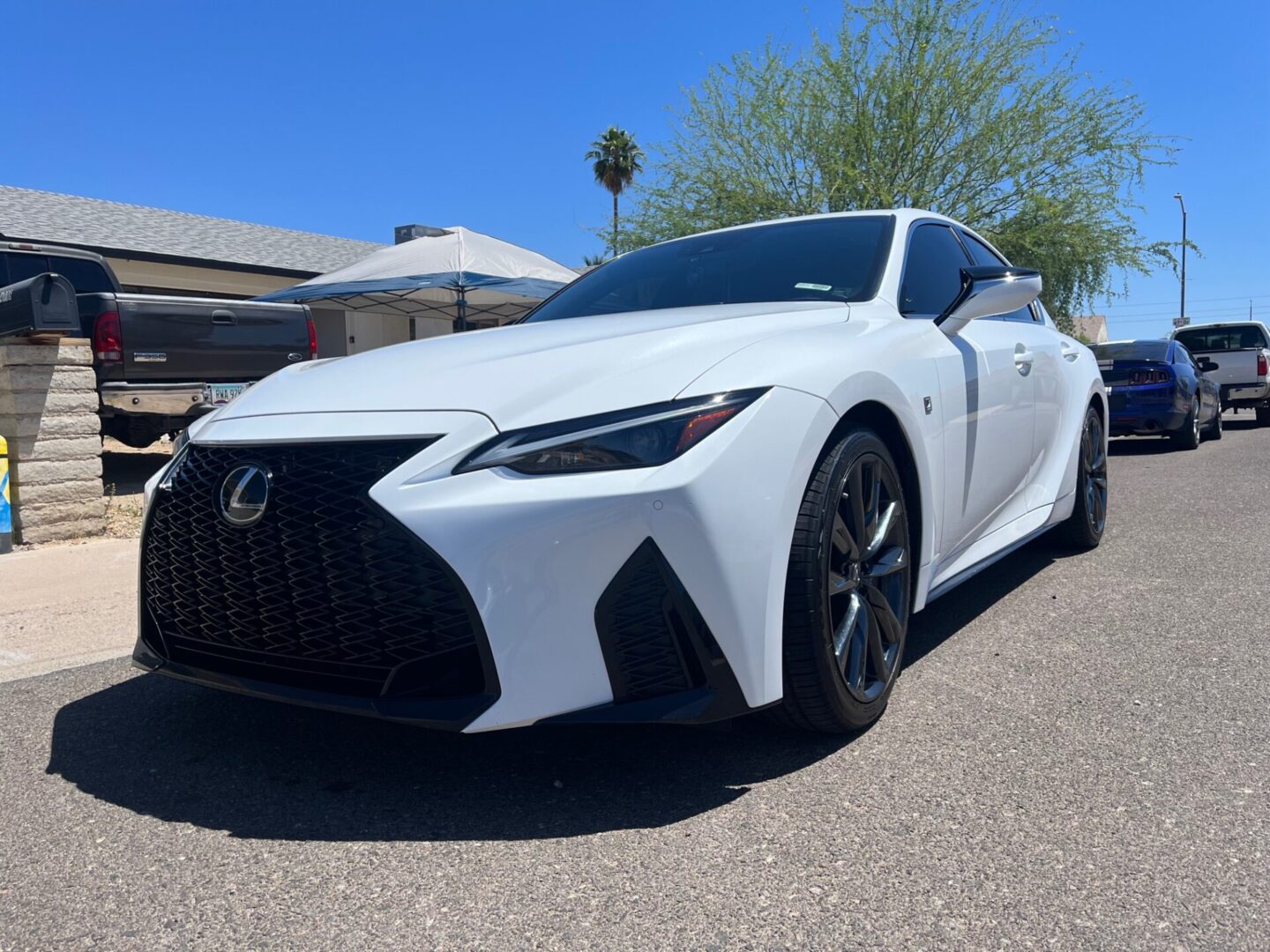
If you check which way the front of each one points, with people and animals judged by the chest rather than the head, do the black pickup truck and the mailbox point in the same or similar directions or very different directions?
very different directions

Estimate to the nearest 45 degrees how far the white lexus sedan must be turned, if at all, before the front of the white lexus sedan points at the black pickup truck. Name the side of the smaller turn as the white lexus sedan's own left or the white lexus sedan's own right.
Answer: approximately 90° to the white lexus sedan's own right

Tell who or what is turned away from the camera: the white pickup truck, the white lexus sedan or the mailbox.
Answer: the white pickup truck

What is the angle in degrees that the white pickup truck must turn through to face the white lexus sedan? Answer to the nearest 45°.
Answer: approximately 180°

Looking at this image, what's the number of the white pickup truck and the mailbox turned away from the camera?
1

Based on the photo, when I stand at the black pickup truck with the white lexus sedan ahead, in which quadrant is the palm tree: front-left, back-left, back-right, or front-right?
back-left

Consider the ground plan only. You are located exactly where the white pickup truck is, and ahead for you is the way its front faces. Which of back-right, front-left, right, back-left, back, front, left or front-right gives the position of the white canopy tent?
back-left

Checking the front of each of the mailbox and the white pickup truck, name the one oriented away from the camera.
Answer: the white pickup truck

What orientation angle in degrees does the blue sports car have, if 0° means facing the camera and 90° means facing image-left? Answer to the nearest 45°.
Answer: approximately 225°

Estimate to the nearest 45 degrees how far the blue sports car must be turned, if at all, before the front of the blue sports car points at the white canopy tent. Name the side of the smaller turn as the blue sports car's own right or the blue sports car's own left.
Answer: approximately 135° to the blue sports car's own left

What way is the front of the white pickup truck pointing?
away from the camera

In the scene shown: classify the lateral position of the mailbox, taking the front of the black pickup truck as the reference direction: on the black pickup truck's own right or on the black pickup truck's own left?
on the black pickup truck's own left

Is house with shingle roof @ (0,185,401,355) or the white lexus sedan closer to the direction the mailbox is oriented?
the white lexus sedan

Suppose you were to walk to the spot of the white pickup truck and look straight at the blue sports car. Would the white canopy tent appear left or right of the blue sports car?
right

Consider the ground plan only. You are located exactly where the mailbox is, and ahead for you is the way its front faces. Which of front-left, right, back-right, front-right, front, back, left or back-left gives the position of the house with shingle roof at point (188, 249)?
back-left
